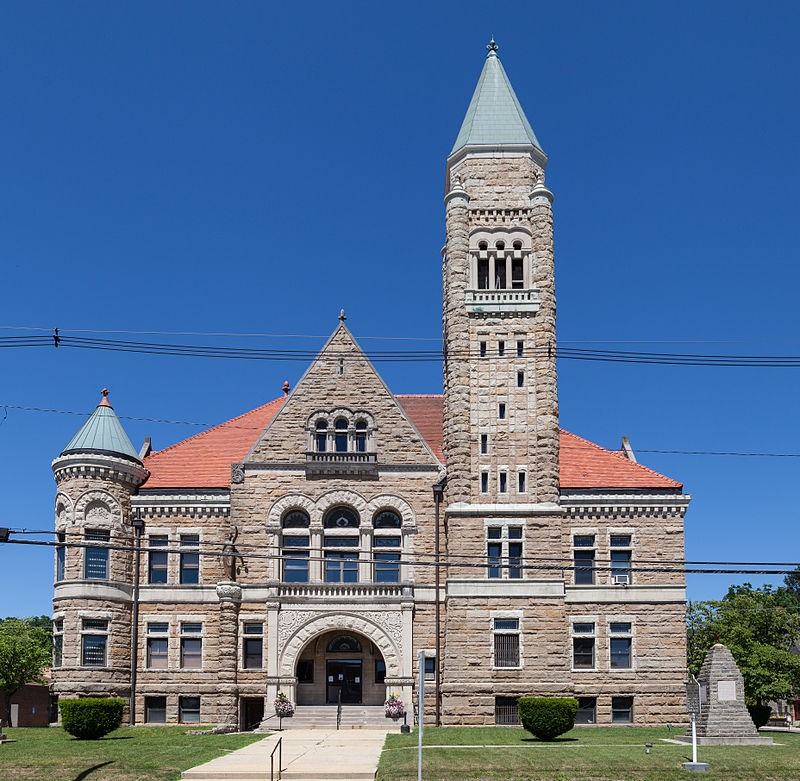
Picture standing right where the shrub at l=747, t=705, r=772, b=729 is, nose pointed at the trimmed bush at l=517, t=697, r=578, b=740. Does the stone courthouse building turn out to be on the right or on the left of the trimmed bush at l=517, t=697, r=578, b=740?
right

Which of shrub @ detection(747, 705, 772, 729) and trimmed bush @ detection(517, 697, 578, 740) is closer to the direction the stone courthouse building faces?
the trimmed bush

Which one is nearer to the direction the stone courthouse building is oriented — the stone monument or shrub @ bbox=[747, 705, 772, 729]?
the stone monument

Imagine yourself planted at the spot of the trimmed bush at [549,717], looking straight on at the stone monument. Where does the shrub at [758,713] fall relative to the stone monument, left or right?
left

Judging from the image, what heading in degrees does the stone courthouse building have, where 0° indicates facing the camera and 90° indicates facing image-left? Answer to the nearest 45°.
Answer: approximately 0°

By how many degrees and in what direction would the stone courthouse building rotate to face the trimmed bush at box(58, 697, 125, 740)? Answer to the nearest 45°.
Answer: approximately 45° to its right

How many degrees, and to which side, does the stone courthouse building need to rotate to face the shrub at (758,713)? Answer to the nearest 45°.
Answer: approximately 90° to its left
